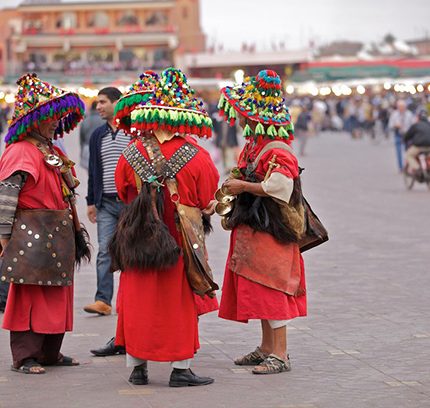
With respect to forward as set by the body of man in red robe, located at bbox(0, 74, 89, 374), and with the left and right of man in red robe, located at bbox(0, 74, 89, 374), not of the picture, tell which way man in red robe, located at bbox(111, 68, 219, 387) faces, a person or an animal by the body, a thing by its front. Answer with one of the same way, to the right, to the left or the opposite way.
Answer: to the left

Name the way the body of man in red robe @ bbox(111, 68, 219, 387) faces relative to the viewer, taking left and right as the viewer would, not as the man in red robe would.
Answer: facing away from the viewer and to the right of the viewer

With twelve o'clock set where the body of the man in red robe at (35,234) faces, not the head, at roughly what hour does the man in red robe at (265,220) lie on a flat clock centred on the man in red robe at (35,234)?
the man in red robe at (265,220) is roughly at 11 o'clock from the man in red robe at (35,234).

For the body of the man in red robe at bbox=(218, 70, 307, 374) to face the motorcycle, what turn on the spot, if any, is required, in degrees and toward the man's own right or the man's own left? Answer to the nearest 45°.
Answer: approximately 90° to the man's own right

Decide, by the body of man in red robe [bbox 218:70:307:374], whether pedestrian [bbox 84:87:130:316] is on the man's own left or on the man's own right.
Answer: on the man's own right

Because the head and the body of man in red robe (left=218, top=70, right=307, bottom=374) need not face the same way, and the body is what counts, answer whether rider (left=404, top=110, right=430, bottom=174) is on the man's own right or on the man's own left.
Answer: on the man's own right

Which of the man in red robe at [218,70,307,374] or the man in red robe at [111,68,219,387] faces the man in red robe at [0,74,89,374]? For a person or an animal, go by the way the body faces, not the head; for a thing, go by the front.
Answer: the man in red robe at [218,70,307,374]

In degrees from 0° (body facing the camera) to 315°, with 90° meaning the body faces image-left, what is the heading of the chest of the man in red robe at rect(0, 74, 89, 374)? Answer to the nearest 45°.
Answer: approximately 315°

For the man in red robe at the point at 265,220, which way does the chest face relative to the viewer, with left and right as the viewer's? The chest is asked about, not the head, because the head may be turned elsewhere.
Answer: facing to the left of the viewer

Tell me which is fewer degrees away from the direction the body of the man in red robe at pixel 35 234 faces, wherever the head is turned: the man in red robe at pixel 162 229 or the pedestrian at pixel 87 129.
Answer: the man in red robe

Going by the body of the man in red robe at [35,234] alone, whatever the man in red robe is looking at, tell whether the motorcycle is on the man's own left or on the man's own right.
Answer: on the man's own left

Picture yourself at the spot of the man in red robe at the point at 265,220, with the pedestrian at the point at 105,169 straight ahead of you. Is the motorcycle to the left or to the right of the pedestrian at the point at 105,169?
right
